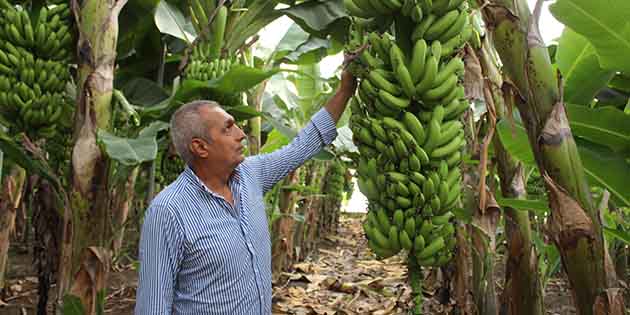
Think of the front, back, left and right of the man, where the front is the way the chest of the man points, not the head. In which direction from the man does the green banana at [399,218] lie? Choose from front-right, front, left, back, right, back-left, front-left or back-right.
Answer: front

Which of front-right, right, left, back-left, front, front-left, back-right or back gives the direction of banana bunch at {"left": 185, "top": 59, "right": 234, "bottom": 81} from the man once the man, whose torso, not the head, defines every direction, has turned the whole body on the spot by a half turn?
front-right

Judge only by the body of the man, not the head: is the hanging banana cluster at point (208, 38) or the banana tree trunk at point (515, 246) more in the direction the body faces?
the banana tree trunk

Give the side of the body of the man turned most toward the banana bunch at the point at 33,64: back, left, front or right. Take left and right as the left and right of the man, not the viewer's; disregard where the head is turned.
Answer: back

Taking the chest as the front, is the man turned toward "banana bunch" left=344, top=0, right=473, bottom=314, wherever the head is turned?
yes

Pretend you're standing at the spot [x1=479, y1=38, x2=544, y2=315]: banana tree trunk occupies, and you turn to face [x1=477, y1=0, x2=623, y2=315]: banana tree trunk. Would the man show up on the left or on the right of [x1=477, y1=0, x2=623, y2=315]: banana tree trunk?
right

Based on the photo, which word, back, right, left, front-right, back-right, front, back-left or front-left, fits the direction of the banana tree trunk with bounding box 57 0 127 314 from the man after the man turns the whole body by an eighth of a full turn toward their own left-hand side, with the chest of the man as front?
back-left

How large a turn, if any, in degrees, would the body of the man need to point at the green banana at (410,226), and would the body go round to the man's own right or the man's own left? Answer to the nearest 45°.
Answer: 0° — they already face it

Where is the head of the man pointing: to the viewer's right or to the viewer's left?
to the viewer's right

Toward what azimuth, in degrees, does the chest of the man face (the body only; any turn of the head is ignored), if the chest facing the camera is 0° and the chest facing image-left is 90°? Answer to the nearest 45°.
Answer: approximately 315°

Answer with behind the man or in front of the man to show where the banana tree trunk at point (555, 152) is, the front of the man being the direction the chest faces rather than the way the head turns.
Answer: in front

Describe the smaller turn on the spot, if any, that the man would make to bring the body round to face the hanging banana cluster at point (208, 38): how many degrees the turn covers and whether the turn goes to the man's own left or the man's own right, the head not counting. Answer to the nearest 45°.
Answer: approximately 135° to the man's own left
